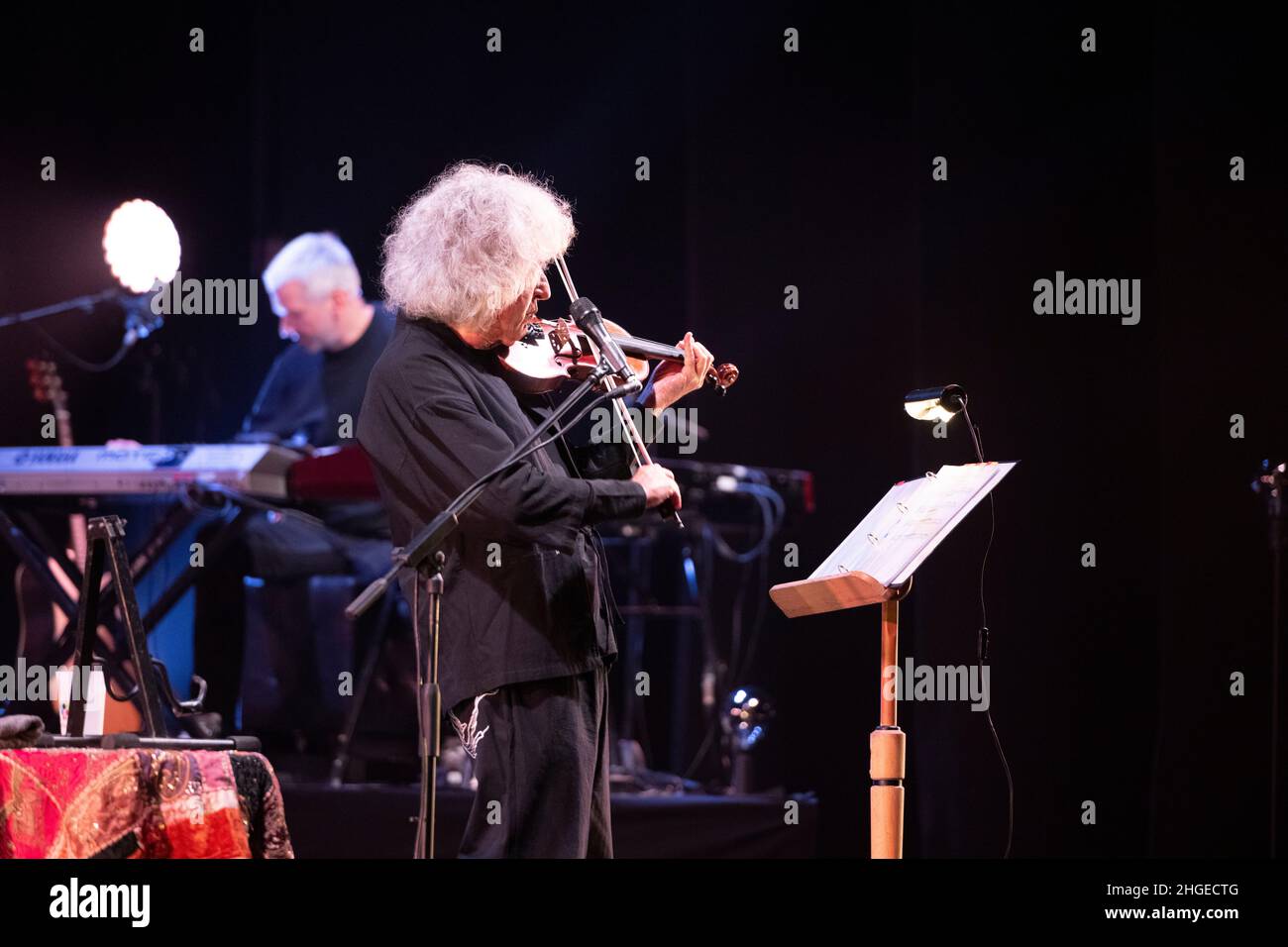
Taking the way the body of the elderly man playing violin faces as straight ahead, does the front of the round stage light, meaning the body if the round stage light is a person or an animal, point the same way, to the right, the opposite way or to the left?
to the right

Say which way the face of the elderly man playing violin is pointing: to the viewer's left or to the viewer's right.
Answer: to the viewer's right

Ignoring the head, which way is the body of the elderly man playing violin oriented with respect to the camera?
to the viewer's right

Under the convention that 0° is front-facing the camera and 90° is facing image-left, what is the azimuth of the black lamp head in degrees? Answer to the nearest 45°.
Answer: approximately 90°

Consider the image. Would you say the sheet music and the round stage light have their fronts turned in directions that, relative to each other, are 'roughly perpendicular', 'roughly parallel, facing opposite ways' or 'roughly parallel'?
roughly perpendicular

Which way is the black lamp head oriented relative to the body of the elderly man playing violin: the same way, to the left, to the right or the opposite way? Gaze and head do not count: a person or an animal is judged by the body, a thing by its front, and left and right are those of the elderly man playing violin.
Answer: the opposite way

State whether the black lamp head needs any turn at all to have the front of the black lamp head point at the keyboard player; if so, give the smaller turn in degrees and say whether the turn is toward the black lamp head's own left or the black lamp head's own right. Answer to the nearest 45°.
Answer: approximately 45° to the black lamp head's own right
